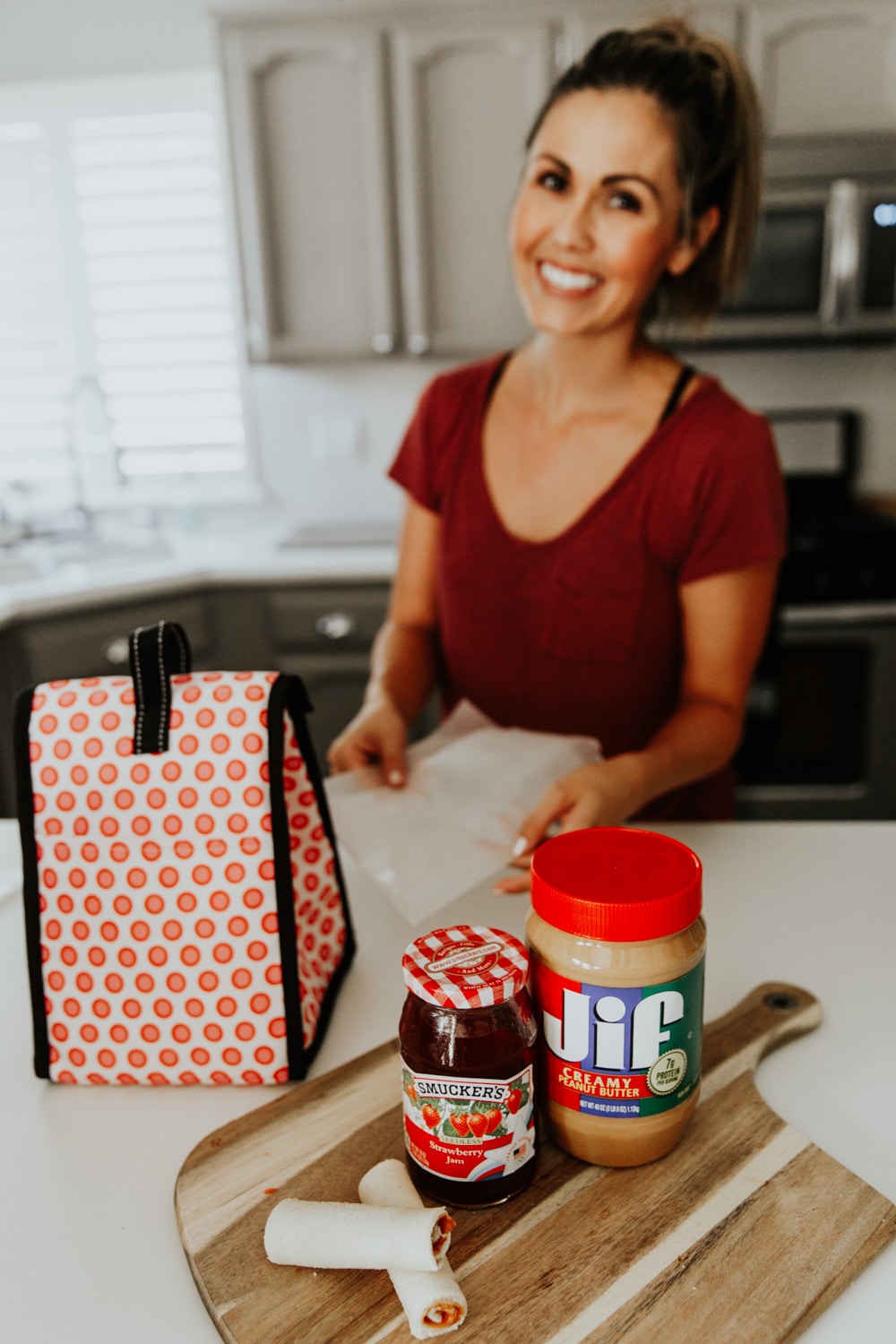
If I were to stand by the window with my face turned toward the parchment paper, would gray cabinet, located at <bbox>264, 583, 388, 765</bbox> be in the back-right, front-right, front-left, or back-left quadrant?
front-left

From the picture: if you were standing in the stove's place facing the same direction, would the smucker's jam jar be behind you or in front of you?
in front

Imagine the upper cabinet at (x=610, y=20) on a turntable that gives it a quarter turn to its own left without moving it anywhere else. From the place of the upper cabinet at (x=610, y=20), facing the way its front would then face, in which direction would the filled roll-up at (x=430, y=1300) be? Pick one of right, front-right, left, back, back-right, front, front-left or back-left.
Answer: right

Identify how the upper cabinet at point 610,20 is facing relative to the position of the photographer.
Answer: facing the viewer

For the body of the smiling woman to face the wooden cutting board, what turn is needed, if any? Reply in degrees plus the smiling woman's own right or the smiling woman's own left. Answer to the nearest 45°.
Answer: approximately 45° to the smiling woman's own left

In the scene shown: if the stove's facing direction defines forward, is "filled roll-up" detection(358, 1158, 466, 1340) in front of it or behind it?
in front

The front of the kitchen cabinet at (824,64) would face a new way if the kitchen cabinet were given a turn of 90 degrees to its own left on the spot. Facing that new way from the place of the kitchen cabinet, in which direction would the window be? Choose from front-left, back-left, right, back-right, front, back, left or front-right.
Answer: back

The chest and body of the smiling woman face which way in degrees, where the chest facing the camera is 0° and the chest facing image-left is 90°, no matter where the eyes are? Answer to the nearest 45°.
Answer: approximately 45°

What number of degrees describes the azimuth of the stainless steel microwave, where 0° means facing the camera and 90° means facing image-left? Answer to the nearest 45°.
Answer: approximately 0°

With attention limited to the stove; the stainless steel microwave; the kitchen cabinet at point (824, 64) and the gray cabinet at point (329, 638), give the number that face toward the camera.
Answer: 4

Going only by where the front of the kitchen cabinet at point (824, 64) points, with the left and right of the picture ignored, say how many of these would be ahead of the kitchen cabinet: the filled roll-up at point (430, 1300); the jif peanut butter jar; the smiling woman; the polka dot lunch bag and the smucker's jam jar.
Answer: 5

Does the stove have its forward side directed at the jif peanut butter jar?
yes

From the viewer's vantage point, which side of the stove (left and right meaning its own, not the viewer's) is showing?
front

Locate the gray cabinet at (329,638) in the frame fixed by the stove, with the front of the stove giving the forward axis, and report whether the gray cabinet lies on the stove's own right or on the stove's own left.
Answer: on the stove's own right

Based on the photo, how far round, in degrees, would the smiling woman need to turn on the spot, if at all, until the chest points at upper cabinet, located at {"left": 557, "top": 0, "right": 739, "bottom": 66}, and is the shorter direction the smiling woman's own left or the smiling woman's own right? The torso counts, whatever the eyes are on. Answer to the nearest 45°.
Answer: approximately 135° to the smiling woman's own right

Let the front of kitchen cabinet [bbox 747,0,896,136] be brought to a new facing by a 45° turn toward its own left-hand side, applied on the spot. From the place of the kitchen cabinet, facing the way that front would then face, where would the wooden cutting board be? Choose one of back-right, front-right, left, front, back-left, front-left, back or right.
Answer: front-right

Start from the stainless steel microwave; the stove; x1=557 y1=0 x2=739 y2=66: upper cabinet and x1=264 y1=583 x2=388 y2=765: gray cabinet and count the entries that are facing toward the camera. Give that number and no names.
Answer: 4

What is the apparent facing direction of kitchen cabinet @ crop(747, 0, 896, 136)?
toward the camera
